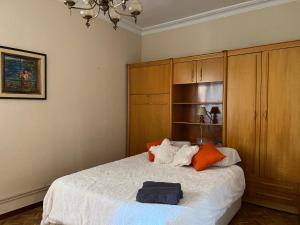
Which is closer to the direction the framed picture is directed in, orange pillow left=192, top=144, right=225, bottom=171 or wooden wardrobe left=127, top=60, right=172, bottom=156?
the orange pillow

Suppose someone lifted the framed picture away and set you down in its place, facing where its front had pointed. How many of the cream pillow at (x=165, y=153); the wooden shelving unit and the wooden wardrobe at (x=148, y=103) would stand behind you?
0

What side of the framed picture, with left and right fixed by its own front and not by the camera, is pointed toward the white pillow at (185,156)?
front

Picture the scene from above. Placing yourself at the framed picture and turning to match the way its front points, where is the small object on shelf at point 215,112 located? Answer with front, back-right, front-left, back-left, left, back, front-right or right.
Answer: front-left

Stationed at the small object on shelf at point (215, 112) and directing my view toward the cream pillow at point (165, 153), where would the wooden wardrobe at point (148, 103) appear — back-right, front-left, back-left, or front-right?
front-right

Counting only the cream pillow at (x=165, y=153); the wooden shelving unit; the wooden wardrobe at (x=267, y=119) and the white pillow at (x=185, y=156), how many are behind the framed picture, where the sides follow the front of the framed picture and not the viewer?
0

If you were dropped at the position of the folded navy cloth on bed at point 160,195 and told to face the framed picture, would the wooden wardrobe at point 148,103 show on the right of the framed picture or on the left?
right

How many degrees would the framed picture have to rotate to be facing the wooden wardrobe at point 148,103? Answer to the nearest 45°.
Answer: approximately 45° to its left

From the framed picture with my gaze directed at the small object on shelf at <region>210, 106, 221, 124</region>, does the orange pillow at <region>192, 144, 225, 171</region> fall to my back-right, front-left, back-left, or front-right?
front-right

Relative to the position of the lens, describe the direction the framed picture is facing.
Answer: facing the viewer and to the right of the viewer

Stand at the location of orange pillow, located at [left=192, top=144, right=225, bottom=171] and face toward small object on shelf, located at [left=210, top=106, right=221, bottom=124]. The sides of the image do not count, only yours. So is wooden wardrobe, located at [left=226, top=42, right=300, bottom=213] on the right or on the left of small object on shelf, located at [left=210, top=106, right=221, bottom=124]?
right

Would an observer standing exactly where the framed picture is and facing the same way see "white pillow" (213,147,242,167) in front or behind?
in front

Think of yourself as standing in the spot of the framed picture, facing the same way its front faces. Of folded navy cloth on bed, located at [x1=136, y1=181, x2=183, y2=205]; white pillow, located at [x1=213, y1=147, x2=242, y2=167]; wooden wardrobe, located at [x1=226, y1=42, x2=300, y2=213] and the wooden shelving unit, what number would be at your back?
0

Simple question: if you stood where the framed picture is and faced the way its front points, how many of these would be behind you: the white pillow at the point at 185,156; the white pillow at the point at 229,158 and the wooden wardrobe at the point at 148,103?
0

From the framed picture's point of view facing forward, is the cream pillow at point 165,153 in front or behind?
in front

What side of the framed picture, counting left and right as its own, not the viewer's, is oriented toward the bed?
front
